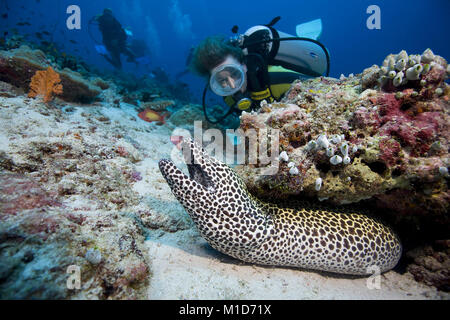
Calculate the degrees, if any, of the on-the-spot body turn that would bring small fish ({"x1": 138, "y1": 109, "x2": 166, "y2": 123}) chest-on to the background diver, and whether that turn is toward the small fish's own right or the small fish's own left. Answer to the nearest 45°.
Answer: approximately 90° to the small fish's own right

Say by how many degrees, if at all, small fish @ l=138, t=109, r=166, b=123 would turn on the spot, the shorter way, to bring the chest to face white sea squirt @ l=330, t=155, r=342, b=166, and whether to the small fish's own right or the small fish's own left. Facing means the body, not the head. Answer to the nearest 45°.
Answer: approximately 90° to the small fish's own left

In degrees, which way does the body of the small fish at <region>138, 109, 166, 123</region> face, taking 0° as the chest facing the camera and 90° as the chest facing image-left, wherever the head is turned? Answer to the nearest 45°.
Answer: approximately 90°
